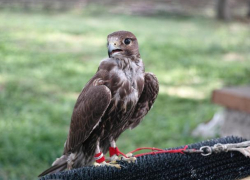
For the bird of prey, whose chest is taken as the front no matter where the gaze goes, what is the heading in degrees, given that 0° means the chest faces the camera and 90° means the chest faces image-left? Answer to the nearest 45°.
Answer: approximately 315°

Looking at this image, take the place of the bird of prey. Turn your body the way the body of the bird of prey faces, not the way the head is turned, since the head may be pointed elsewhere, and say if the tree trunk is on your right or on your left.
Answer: on your left
